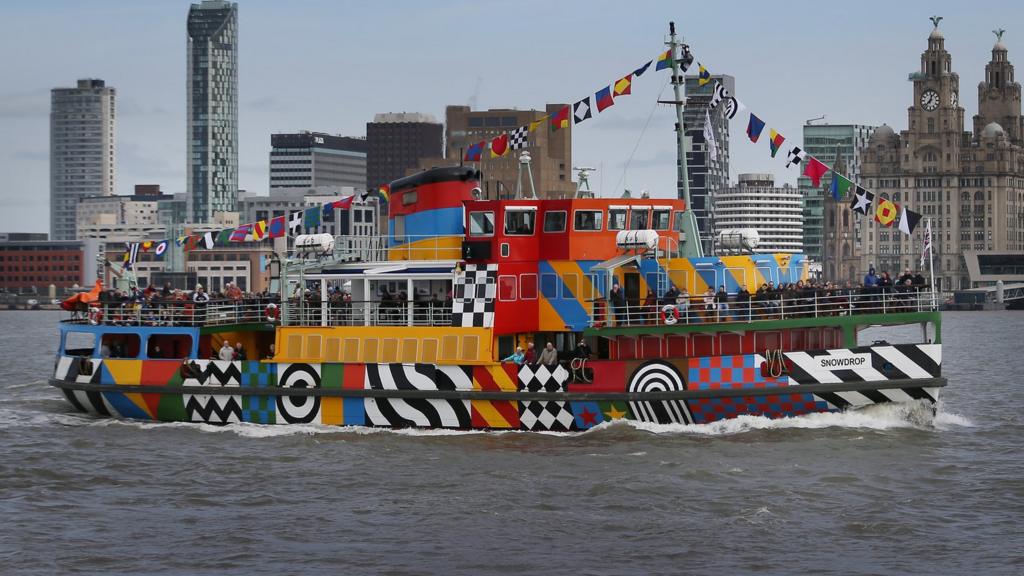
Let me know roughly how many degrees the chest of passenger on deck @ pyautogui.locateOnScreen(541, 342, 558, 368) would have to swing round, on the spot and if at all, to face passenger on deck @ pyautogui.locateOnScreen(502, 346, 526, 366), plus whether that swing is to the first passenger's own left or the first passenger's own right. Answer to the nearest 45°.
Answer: approximately 90° to the first passenger's own right

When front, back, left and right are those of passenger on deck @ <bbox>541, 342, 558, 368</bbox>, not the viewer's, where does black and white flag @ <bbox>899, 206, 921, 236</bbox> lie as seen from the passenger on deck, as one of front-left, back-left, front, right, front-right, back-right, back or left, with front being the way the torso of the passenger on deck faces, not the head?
left

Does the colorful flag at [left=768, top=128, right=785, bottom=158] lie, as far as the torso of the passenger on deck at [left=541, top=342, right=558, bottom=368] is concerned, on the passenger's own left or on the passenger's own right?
on the passenger's own left

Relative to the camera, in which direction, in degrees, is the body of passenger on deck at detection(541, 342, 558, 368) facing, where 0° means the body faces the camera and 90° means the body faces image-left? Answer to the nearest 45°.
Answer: approximately 0°

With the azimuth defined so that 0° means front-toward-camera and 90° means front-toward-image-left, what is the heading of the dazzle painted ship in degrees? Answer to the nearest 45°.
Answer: approximately 270°

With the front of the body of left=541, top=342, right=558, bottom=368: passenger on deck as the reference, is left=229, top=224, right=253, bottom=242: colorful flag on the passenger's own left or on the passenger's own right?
on the passenger's own right
